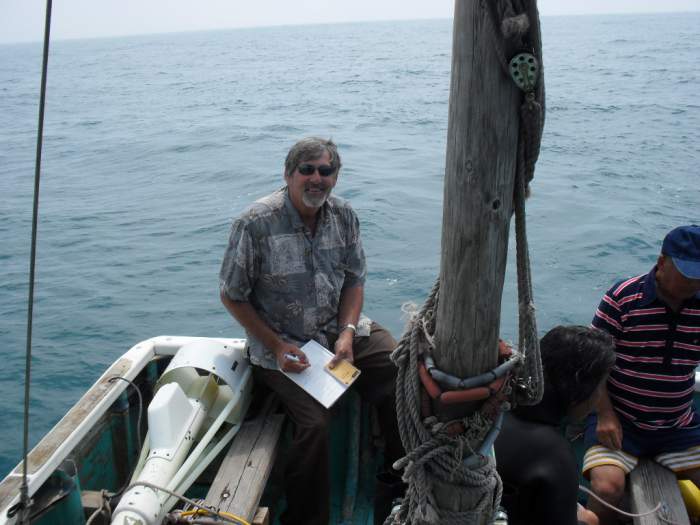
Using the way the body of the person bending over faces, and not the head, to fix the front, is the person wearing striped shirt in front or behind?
in front

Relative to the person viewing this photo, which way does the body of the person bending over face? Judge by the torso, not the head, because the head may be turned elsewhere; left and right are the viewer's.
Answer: facing away from the viewer and to the right of the viewer
